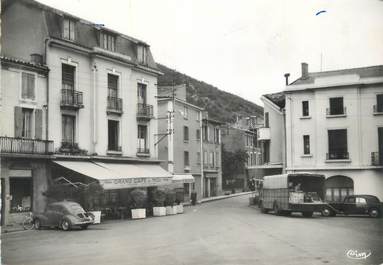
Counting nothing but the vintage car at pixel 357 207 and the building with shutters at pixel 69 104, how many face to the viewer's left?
1

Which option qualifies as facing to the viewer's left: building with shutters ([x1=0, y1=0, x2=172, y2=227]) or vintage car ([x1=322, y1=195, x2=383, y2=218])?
the vintage car

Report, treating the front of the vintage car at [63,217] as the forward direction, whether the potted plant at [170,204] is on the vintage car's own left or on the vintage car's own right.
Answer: on the vintage car's own right

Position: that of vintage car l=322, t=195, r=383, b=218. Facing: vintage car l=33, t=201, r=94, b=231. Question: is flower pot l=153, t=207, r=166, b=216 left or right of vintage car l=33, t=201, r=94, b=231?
right

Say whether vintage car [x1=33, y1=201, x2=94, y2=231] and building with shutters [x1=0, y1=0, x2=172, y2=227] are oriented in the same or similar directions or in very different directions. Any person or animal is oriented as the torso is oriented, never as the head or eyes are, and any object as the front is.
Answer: very different directions

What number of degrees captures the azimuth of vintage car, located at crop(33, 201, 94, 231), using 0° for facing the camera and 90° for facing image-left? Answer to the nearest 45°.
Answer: approximately 135°

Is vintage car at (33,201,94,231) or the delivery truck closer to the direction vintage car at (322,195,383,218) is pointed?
the delivery truck

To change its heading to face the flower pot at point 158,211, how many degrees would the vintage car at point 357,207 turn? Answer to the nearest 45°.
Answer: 0° — it already faces it

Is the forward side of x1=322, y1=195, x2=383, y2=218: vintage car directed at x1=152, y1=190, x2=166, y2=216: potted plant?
yes

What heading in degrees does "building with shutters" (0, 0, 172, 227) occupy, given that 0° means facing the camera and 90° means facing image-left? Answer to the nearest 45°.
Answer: approximately 315°

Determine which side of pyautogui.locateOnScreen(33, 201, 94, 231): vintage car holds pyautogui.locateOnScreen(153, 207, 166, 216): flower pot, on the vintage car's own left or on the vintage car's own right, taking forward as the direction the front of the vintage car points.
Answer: on the vintage car's own right

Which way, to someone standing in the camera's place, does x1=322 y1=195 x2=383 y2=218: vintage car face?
facing to the left of the viewer

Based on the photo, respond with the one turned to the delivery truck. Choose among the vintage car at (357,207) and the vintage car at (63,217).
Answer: the vintage car at (357,207)
